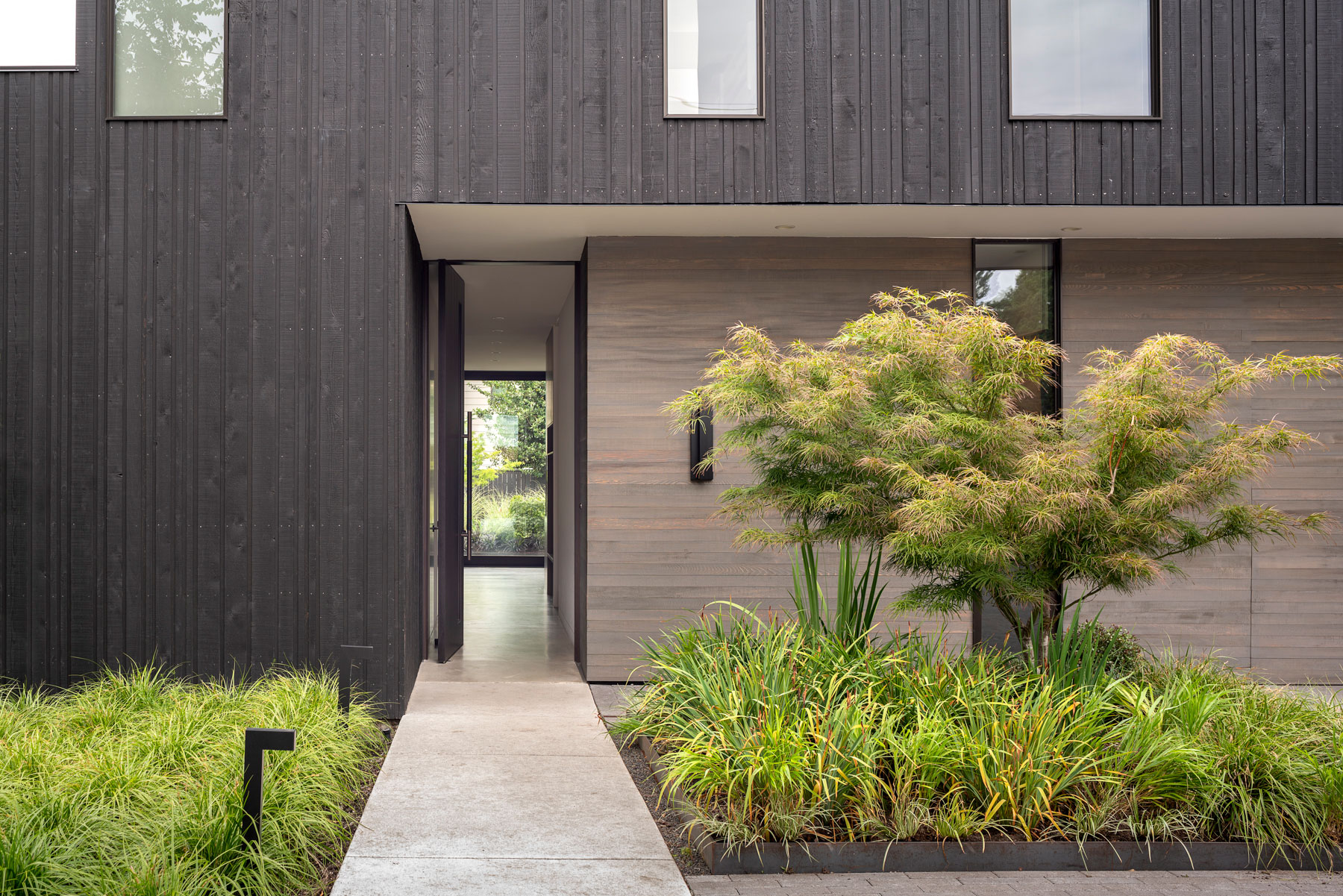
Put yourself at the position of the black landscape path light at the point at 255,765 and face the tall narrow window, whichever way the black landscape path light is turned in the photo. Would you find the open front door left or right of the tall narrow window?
left

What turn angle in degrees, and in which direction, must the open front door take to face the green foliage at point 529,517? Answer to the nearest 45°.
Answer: approximately 90° to its left

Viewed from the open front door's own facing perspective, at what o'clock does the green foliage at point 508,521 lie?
The green foliage is roughly at 9 o'clock from the open front door.

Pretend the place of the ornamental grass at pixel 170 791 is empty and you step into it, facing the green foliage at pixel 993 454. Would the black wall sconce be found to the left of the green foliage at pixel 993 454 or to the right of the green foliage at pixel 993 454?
left

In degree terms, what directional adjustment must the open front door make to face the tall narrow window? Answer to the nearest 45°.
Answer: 0° — it already faces it

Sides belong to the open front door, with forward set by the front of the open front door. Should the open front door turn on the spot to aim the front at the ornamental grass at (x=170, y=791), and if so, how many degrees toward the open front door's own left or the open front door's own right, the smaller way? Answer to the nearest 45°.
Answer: approximately 90° to the open front door's own right

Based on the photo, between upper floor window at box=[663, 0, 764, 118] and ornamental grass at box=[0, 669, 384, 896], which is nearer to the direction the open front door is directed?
the upper floor window

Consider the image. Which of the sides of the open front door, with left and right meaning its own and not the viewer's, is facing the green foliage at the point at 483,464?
left

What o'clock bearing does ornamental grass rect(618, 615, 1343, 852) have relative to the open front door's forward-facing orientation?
The ornamental grass is roughly at 2 o'clock from the open front door.

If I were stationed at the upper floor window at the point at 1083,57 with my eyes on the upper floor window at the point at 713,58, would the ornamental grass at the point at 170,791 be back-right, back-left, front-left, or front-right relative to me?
front-left

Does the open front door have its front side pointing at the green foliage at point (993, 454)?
no

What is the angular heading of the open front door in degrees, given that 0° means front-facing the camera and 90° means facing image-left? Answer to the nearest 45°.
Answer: approximately 270°

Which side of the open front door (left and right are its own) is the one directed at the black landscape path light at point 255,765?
right

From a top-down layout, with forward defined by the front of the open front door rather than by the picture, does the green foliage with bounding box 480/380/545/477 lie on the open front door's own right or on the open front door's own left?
on the open front door's own left
